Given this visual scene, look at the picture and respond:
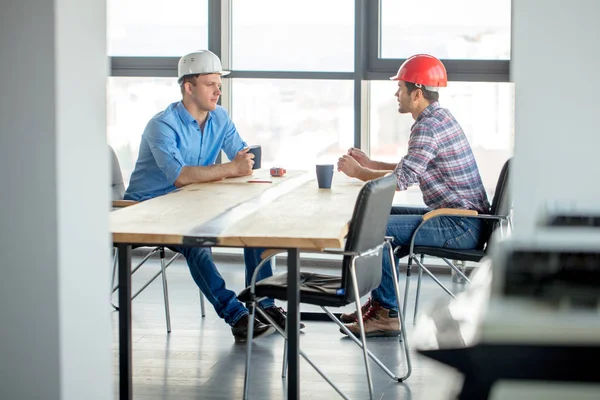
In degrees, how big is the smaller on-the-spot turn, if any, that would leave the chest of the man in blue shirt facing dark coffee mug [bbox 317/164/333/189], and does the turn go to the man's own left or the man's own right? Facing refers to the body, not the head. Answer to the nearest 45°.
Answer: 0° — they already face it

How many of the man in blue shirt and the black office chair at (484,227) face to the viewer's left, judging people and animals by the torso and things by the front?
1

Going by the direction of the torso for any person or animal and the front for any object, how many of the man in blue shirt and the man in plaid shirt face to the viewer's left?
1

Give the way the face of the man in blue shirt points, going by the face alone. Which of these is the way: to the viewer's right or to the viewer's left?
to the viewer's right

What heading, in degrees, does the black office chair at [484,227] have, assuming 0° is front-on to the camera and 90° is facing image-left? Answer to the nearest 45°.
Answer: approximately 90°

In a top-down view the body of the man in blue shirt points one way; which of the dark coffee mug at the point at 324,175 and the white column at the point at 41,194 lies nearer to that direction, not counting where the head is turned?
the dark coffee mug

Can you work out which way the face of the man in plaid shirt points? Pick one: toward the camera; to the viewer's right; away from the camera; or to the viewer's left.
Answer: to the viewer's left

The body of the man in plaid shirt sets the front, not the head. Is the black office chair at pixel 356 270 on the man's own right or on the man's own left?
on the man's own left

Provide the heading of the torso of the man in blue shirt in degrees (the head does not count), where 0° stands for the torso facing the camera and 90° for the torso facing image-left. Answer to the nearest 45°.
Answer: approximately 315°

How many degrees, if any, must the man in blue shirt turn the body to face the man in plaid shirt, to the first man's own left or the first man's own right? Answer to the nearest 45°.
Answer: approximately 45° to the first man's own left

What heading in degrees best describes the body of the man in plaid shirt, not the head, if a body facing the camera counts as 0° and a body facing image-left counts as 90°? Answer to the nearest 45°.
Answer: approximately 90°
